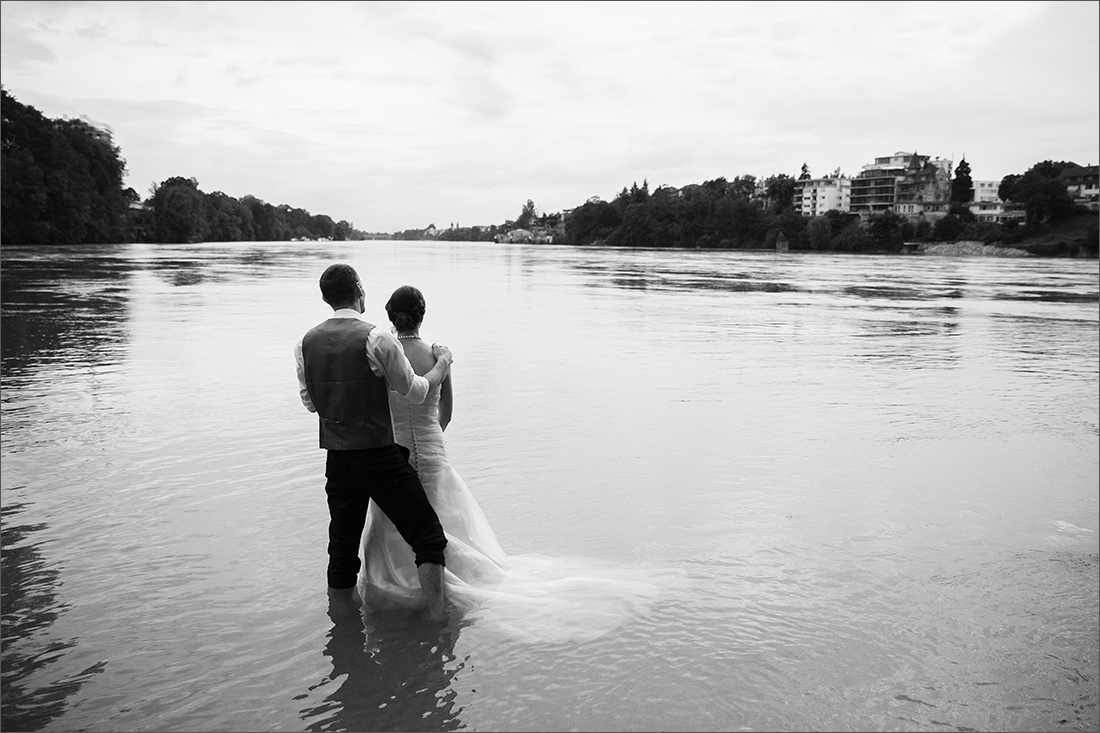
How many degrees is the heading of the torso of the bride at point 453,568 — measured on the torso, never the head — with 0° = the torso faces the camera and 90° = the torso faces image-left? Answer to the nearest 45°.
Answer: approximately 180°

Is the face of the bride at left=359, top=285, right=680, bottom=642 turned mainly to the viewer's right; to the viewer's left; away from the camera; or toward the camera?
away from the camera
